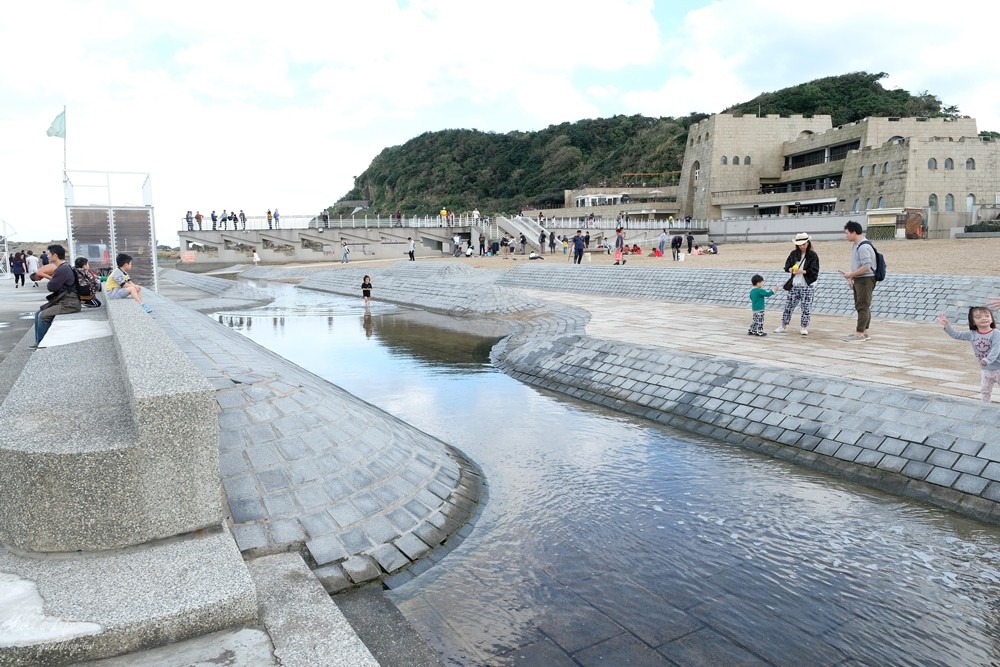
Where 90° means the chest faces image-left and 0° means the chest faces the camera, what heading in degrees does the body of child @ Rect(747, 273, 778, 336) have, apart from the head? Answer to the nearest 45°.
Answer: approximately 270°

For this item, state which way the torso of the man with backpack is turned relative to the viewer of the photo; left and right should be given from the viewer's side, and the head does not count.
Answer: facing to the left of the viewer

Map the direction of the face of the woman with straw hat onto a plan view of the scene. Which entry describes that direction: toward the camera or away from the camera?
toward the camera

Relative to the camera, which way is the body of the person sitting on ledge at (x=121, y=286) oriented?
to the viewer's right

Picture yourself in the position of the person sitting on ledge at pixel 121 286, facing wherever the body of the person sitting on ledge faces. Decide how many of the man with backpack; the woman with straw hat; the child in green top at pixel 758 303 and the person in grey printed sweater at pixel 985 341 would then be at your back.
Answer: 0

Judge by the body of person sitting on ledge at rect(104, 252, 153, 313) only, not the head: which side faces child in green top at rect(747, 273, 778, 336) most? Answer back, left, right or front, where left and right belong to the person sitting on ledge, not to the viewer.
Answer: front
